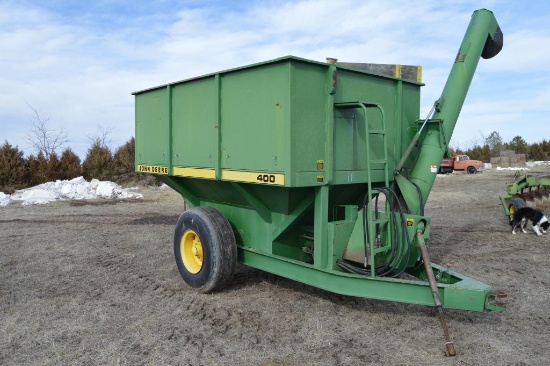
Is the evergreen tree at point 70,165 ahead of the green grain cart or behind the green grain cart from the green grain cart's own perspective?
behind

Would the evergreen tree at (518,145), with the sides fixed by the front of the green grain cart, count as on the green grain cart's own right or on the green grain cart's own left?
on the green grain cart's own left

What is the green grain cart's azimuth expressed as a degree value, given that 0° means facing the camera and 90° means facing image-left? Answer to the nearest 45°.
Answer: approximately 315°

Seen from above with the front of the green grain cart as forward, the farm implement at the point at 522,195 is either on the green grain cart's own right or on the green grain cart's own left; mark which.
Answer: on the green grain cart's own left

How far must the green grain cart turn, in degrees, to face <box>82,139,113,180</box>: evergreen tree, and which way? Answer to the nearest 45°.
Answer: approximately 180°

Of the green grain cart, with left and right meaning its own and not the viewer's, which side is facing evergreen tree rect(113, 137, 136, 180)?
back

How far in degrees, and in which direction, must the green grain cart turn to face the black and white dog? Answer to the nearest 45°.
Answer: approximately 90° to its left

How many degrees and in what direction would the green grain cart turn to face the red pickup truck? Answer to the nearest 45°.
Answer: approximately 135° to its left

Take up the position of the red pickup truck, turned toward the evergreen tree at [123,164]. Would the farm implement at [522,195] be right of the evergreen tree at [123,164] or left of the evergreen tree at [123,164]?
left
